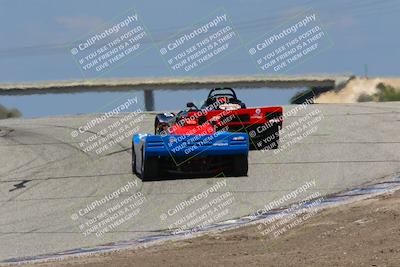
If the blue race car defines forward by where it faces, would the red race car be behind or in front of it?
in front

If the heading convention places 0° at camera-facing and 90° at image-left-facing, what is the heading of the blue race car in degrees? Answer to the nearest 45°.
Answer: approximately 180°
